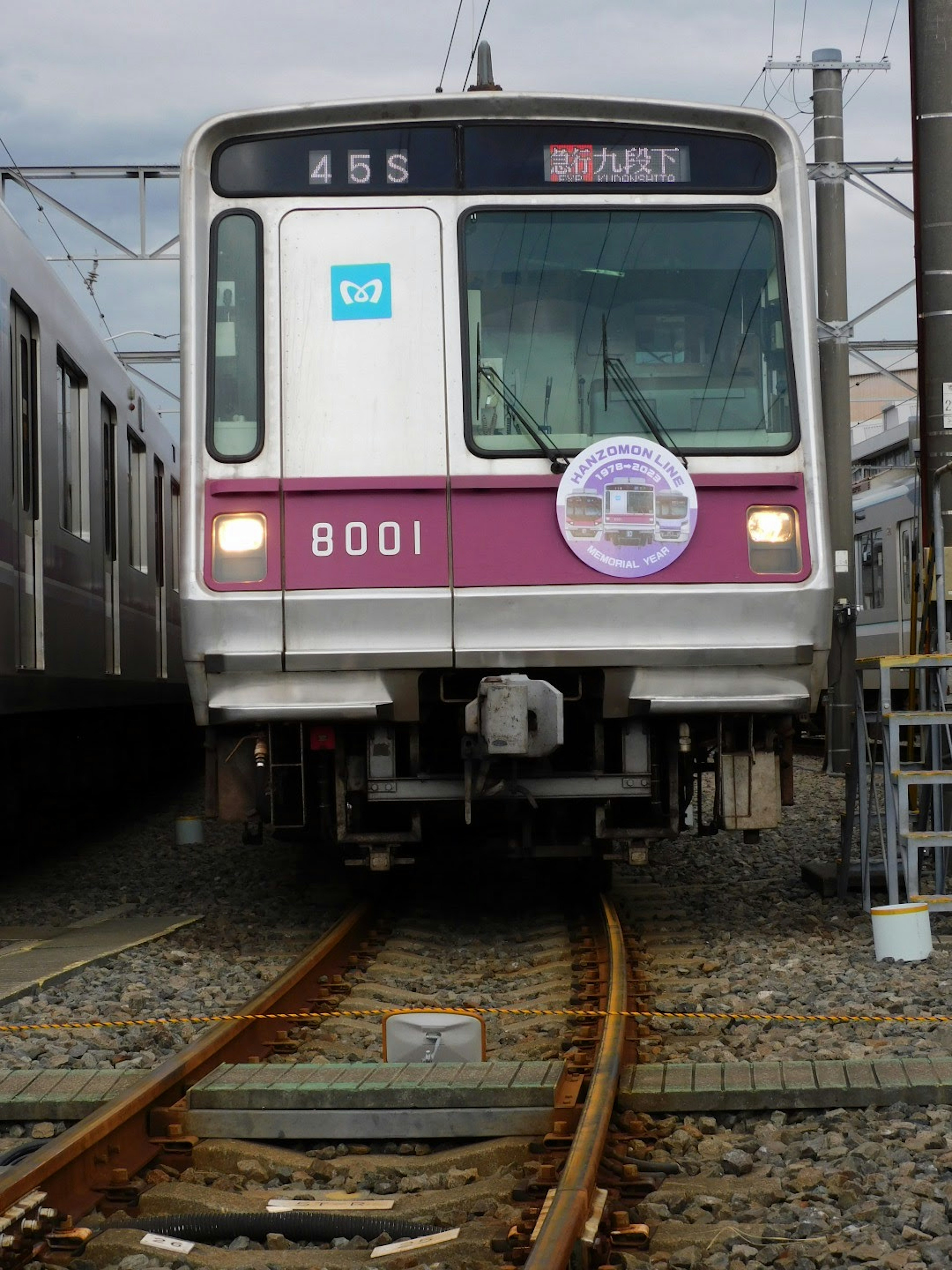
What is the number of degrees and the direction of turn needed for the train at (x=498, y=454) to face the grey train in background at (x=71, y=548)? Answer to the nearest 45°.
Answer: approximately 135° to its right

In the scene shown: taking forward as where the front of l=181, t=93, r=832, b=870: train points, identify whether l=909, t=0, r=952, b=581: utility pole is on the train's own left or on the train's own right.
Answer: on the train's own left

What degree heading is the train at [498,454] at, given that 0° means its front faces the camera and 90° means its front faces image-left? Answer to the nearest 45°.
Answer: approximately 0°

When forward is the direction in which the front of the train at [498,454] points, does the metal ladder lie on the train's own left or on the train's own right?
on the train's own left

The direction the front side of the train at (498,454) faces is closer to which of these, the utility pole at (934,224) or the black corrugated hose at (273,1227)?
the black corrugated hose
